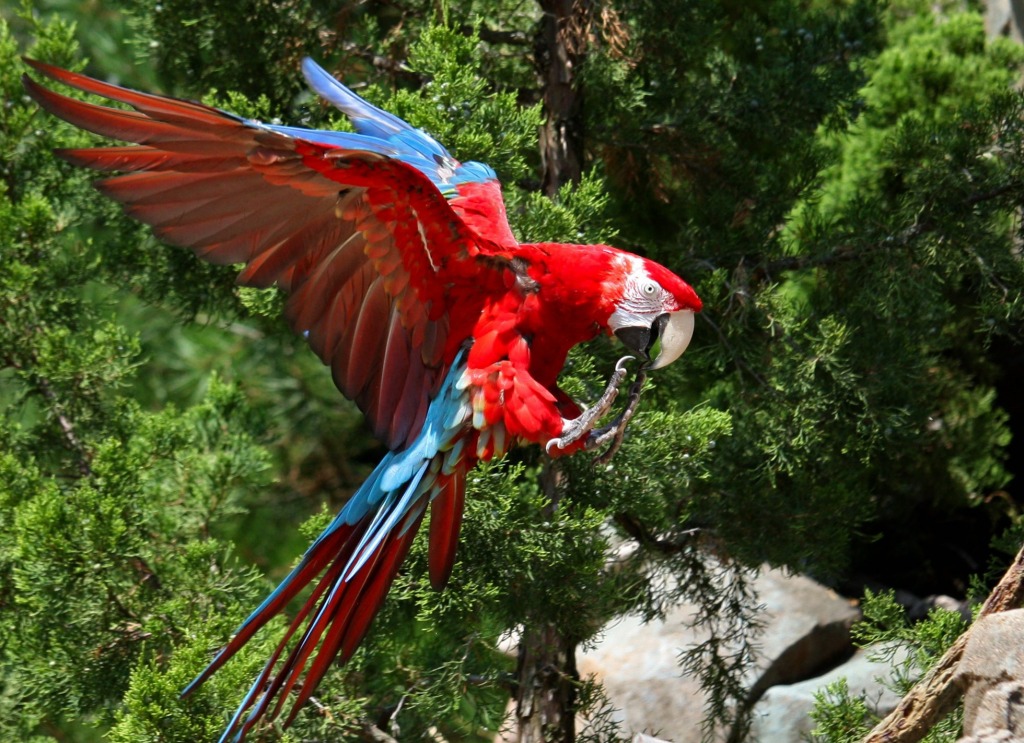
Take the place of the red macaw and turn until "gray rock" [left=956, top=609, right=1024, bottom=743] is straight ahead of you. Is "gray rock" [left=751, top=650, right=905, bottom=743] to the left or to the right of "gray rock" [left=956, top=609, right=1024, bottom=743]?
left

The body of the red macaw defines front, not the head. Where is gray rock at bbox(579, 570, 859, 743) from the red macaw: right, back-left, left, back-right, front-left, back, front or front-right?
front-left

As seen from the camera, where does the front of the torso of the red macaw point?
to the viewer's right
